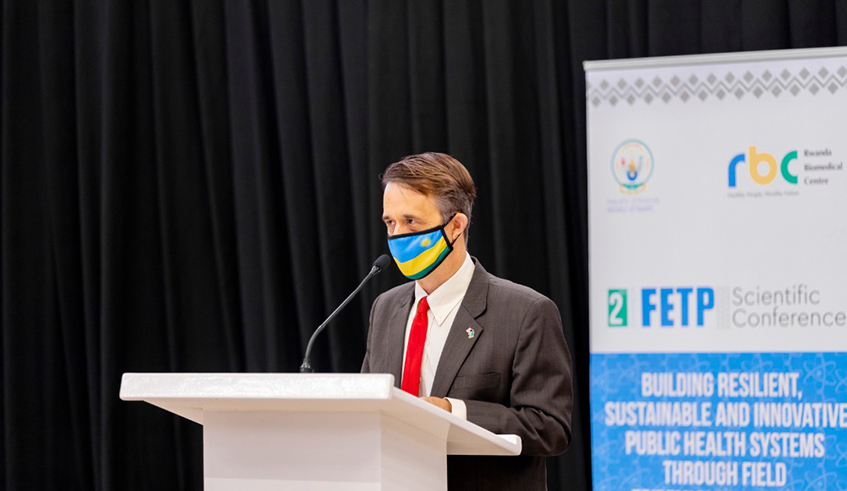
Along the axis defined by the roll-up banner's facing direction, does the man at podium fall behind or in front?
in front

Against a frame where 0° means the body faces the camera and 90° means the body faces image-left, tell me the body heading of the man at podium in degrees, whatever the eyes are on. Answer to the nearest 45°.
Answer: approximately 45°

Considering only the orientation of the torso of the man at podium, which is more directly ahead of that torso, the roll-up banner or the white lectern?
the white lectern

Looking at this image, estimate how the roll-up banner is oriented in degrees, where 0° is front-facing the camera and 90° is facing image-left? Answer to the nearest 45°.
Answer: approximately 0°

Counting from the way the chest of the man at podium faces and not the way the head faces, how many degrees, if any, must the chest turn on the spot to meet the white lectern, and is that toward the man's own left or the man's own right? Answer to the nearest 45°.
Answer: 0° — they already face it

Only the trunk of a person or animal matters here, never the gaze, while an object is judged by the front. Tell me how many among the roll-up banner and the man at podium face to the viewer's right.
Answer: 0

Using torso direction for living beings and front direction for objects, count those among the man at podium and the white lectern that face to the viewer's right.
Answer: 0

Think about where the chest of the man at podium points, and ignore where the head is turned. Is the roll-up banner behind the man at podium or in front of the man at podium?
behind

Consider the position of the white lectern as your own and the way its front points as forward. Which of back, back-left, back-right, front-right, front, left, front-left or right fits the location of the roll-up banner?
back

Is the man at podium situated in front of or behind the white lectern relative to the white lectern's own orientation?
behind
